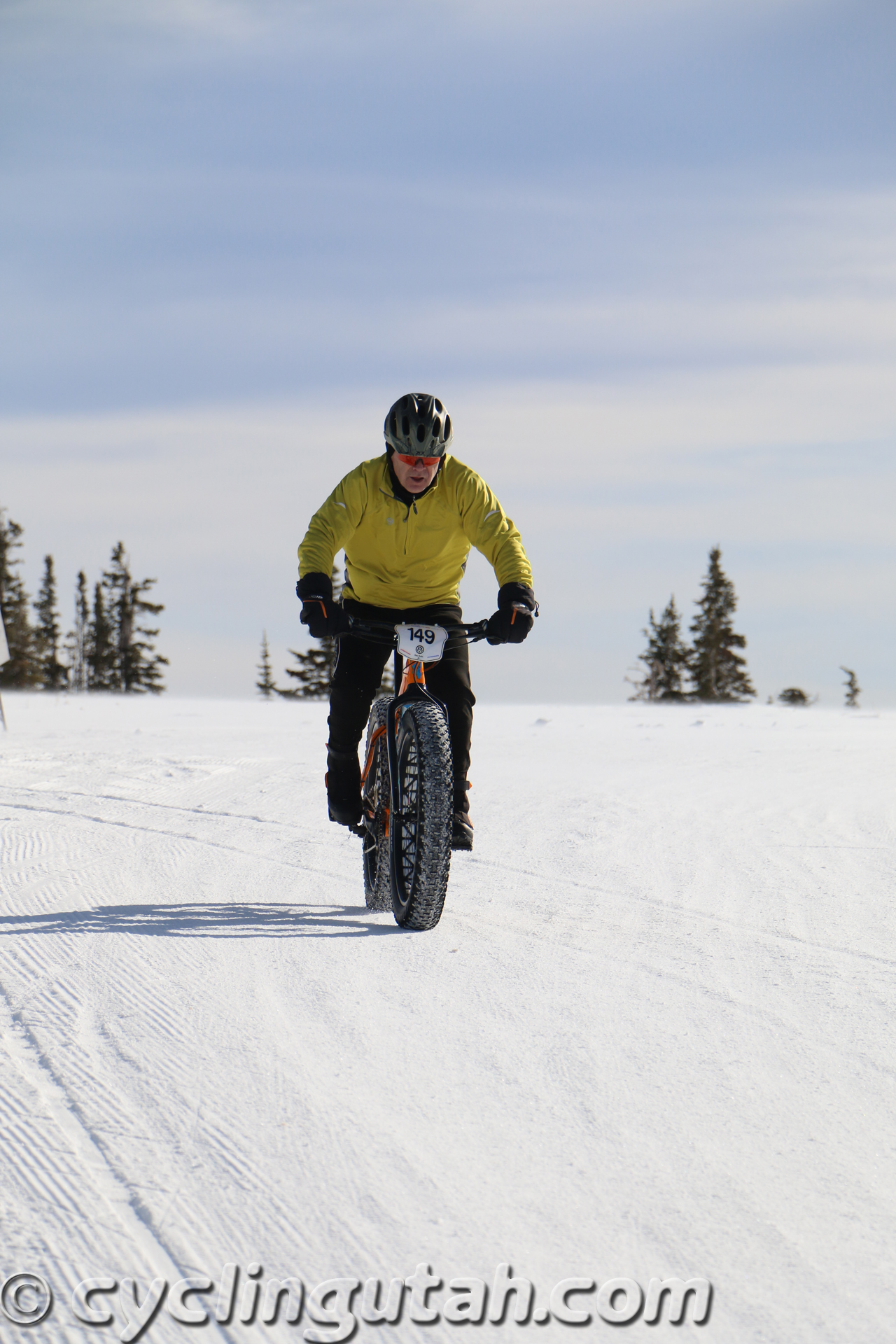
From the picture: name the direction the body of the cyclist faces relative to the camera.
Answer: toward the camera

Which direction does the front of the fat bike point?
toward the camera

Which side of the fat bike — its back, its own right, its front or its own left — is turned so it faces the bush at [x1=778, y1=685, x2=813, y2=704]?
back

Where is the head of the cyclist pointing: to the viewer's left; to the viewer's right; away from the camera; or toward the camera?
toward the camera

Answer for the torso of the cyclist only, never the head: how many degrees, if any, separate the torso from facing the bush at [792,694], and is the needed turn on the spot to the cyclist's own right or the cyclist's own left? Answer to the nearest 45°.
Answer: approximately 180°
